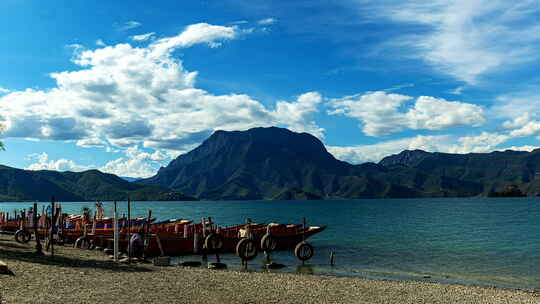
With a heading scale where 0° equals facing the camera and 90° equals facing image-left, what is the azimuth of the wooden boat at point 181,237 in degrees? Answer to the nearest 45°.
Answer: approximately 270°

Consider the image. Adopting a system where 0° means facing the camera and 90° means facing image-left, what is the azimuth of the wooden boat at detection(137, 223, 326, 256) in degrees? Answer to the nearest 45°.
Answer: approximately 270°

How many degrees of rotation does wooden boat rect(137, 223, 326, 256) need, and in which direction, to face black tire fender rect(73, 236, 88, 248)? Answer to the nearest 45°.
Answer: approximately 180°
